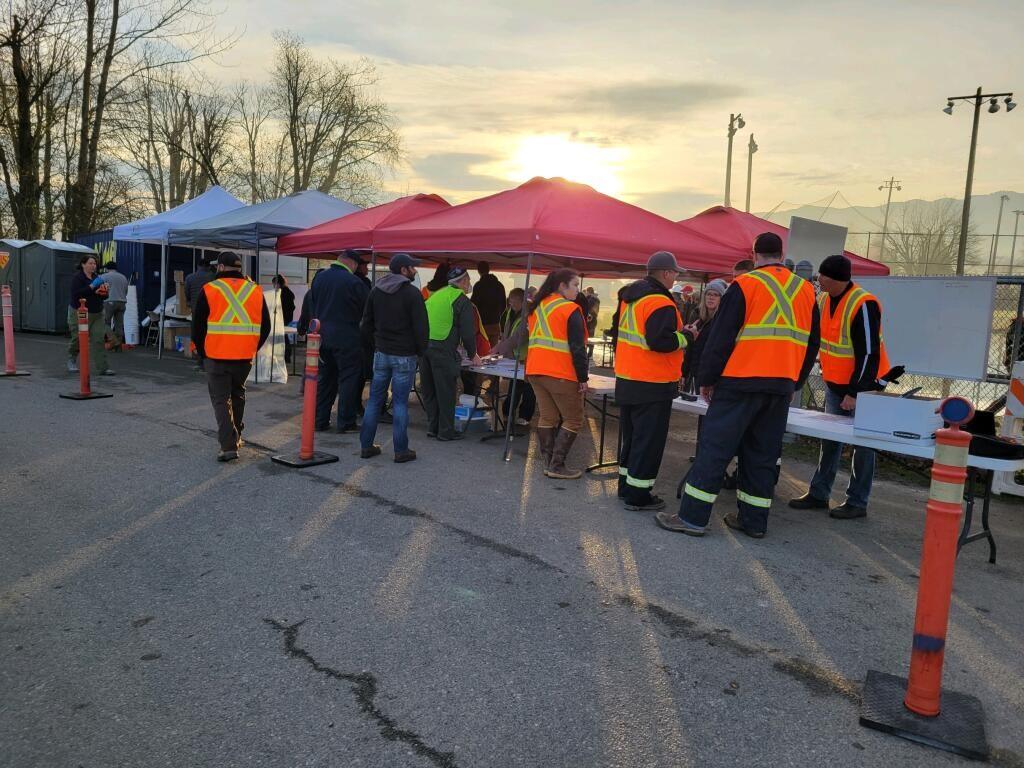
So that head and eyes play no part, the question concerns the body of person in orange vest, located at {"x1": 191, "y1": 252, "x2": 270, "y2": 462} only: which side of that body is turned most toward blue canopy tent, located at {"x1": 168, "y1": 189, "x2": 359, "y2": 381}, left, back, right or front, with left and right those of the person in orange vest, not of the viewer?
front

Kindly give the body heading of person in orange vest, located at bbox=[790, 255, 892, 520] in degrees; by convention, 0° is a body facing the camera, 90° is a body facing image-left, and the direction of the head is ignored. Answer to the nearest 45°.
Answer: approximately 45°

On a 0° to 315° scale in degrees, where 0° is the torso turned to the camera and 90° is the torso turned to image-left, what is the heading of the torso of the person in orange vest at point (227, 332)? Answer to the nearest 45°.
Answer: approximately 180°

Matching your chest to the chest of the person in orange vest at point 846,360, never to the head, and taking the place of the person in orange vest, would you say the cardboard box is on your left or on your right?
on your left

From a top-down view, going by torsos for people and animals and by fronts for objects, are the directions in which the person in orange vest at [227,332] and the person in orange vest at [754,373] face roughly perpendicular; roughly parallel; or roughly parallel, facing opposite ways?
roughly parallel

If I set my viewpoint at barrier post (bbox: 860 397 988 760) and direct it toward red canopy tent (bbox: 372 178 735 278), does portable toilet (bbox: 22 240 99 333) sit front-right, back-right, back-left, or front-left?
front-left

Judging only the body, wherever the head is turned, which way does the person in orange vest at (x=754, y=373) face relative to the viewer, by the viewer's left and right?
facing away from the viewer and to the left of the viewer

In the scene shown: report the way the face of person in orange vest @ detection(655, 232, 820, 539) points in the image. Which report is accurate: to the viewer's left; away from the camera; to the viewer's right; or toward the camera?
away from the camera

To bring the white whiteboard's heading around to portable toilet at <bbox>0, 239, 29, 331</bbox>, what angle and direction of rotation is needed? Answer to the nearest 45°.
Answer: approximately 90° to its right

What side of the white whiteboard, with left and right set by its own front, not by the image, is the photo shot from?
front

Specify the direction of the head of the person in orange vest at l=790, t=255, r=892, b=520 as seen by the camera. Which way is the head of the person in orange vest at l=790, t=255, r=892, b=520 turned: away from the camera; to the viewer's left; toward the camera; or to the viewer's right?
to the viewer's left

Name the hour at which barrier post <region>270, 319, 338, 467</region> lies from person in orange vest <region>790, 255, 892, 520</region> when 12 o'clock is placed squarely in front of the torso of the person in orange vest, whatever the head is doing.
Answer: The barrier post is roughly at 1 o'clock from the person in orange vest.

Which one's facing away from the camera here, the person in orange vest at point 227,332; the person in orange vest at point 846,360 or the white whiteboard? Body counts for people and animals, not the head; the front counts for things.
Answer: the person in orange vest at point 227,332

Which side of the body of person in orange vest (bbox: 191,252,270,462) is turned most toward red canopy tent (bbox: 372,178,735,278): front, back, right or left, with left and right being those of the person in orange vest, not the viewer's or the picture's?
right

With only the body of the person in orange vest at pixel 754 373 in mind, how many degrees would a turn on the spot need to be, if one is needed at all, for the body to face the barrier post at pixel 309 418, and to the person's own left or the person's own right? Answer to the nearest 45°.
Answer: approximately 45° to the person's own left

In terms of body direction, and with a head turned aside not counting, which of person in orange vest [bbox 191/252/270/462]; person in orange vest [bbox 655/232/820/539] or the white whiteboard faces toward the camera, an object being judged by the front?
the white whiteboard
